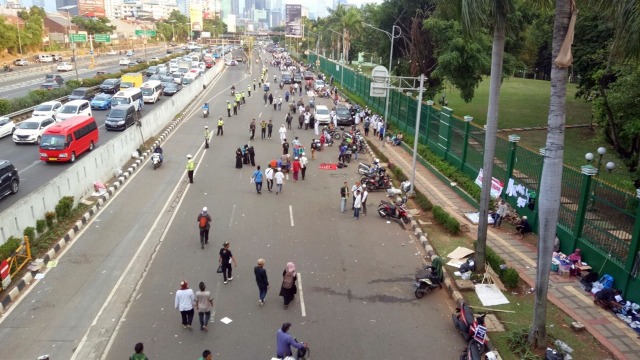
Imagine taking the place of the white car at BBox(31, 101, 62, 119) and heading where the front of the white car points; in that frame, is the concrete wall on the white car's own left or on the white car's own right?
on the white car's own left

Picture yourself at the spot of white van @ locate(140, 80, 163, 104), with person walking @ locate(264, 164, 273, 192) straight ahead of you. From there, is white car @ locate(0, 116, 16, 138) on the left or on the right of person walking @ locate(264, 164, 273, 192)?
right

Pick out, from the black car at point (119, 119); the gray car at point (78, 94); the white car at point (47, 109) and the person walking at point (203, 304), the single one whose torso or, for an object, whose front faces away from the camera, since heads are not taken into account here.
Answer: the person walking

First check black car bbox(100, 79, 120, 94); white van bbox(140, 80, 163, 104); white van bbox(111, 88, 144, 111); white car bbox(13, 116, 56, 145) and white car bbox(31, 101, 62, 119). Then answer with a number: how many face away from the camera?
0

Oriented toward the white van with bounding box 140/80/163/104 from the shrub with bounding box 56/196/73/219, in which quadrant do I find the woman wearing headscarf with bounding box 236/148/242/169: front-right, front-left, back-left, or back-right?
front-right

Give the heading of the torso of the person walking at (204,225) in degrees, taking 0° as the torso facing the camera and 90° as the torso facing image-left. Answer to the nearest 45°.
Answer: approximately 180°

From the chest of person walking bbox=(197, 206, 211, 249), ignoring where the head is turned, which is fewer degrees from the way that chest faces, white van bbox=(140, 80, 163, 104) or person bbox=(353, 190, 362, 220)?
the white van

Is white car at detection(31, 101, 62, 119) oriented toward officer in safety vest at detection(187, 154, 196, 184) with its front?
no

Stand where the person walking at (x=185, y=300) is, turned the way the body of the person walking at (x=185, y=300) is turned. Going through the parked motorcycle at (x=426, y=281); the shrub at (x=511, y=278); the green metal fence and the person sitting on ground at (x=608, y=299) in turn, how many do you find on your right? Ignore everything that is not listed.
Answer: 4

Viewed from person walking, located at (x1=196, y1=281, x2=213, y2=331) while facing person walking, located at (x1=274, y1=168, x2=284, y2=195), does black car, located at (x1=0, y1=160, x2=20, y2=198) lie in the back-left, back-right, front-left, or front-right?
front-left

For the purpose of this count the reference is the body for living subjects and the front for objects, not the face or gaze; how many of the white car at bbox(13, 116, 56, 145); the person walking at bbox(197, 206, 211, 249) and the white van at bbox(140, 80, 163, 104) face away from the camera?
1

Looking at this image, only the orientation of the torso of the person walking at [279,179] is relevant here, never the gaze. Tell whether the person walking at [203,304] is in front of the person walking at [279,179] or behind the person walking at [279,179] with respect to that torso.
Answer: behind

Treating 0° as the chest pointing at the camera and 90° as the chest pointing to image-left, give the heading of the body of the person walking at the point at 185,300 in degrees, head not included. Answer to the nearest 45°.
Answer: approximately 180°
